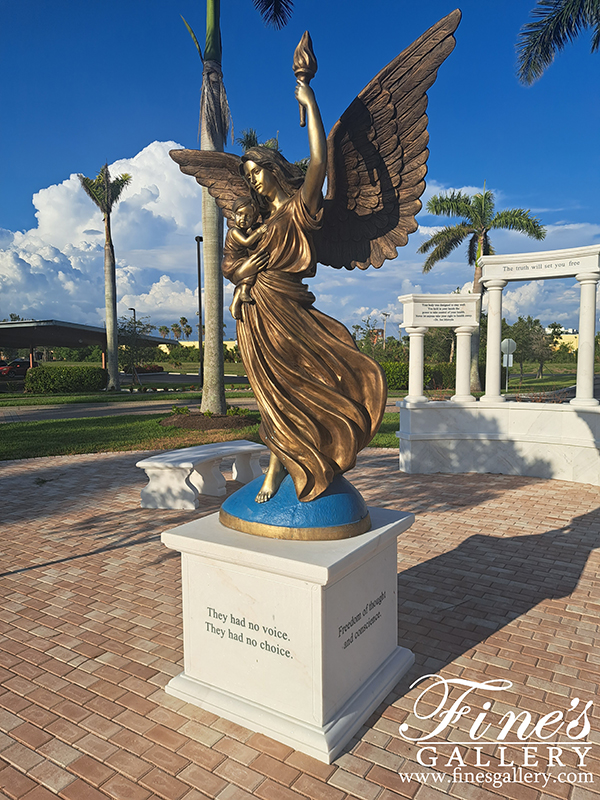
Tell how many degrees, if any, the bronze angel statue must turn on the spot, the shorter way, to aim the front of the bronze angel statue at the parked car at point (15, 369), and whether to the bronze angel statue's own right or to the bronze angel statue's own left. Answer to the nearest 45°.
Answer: approximately 90° to the bronze angel statue's own right

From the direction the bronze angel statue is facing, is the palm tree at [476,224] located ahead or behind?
behind

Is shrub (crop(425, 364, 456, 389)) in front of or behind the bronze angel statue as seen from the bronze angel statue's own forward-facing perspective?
behind

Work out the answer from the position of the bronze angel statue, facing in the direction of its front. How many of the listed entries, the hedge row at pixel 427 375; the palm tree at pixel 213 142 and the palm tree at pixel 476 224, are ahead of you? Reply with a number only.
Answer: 0

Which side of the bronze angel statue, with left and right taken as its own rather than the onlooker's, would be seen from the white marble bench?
right

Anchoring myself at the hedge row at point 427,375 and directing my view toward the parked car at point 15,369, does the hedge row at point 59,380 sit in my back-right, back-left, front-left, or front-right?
front-left

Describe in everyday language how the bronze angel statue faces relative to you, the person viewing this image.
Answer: facing the viewer and to the left of the viewer

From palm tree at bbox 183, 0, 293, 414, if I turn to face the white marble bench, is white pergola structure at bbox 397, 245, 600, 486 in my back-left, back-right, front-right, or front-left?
front-left

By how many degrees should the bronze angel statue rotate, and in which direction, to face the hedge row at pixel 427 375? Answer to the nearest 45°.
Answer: approximately 135° to its right

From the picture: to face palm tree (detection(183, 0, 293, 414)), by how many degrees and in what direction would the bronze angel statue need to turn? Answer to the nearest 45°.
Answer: approximately 135° to its right

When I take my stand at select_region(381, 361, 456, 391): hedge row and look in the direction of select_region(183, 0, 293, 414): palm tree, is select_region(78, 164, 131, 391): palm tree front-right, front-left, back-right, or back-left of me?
front-right

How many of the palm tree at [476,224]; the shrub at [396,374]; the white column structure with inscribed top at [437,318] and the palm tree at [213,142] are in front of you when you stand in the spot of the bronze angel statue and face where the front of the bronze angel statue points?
0

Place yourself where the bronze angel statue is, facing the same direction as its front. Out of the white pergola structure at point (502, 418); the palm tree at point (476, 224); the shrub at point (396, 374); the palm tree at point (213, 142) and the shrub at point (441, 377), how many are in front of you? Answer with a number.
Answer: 0

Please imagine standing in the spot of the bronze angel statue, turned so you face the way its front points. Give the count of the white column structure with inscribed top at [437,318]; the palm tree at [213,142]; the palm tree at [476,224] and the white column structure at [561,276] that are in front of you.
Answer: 0

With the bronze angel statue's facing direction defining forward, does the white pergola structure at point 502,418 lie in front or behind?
behind

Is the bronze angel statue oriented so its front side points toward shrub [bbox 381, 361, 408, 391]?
no
